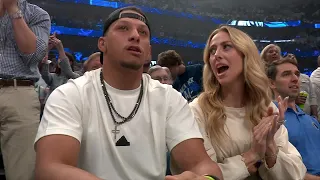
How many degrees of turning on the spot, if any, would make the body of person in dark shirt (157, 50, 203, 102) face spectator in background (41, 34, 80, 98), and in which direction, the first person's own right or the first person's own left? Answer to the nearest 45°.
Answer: approximately 45° to the first person's own right

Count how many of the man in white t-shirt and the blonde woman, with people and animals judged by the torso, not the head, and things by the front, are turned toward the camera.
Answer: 2

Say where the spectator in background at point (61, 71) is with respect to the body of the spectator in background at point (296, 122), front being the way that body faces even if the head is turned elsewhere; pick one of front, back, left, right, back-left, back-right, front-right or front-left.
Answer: back-right

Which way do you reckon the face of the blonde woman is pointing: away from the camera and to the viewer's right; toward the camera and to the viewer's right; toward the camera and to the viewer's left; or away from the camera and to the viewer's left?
toward the camera and to the viewer's left

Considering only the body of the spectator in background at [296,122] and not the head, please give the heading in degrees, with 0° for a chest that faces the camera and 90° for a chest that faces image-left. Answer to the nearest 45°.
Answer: approximately 315°

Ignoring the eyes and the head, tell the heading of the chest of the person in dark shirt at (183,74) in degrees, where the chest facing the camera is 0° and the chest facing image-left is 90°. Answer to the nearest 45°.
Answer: approximately 45°

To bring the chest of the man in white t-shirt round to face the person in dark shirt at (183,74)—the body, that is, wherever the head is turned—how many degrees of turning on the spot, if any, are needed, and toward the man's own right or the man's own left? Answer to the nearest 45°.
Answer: approximately 180°
